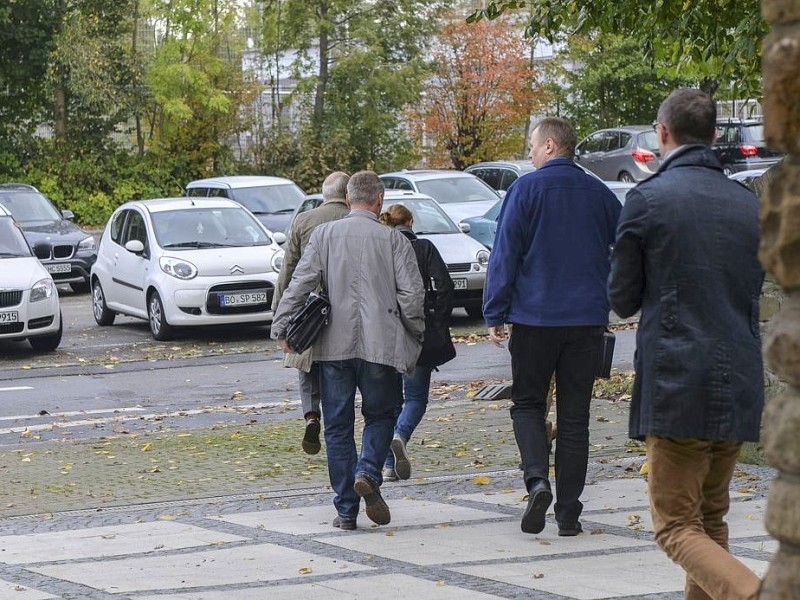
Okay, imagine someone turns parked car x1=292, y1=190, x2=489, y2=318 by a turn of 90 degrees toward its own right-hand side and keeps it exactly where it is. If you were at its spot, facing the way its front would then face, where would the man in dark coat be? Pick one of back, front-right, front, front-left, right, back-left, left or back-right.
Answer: front-left

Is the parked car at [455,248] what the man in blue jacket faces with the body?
yes

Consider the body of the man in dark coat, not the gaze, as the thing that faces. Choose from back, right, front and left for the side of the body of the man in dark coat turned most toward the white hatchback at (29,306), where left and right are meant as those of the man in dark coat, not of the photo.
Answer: front

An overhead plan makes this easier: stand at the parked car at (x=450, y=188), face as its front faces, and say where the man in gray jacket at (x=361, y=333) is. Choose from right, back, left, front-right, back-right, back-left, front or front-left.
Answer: front-right

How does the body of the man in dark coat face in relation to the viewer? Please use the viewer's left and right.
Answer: facing away from the viewer and to the left of the viewer

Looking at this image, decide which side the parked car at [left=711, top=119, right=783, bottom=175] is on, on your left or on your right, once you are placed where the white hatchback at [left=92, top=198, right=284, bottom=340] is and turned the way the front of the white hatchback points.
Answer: on your left

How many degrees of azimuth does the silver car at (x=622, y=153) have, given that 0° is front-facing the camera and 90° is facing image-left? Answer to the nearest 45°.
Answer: approximately 135°

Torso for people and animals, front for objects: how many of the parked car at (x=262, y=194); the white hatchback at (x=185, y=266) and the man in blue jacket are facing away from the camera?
1

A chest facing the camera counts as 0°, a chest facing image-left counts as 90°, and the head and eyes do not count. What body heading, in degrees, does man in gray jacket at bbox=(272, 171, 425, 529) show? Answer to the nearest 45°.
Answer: approximately 180°

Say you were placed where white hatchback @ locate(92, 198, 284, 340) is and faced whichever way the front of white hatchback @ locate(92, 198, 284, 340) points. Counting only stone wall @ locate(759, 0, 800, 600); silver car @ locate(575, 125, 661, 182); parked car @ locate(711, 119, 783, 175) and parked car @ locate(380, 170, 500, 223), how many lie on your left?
3

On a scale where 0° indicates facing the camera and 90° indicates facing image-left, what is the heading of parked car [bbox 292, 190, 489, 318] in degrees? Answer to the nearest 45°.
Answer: approximately 315°

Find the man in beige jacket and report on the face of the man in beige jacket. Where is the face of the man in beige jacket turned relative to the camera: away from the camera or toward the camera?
away from the camera

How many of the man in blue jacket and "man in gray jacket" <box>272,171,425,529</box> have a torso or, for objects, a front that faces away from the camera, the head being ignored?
2

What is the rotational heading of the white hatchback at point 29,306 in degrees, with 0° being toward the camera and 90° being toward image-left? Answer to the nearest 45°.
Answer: approximately 315°

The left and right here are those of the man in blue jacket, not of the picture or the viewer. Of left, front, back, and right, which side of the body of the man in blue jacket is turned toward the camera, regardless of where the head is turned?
back
